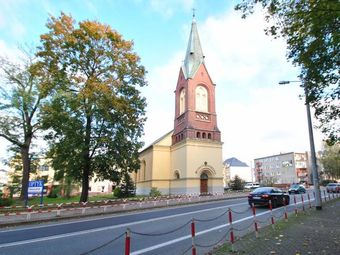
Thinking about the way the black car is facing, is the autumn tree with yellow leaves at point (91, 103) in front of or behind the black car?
behind

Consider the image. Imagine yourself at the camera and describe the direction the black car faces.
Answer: facing away from the viewer and to the right of the viewer

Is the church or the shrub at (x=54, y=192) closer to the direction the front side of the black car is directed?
the church

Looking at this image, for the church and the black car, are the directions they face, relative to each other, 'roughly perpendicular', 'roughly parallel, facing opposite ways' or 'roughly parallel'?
roughly perpendicular

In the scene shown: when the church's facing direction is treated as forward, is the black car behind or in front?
in front

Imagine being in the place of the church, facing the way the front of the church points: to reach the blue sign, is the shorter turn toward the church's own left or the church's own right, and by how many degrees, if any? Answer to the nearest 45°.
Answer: approximately 90° to the church's own right

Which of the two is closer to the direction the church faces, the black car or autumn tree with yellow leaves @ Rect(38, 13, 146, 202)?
the black car

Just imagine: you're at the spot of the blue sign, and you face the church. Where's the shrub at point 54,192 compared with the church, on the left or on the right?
left

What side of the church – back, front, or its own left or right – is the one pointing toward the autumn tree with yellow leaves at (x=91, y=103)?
right

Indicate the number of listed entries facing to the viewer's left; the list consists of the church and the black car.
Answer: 0

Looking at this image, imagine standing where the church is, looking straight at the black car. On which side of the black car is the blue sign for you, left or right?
right
